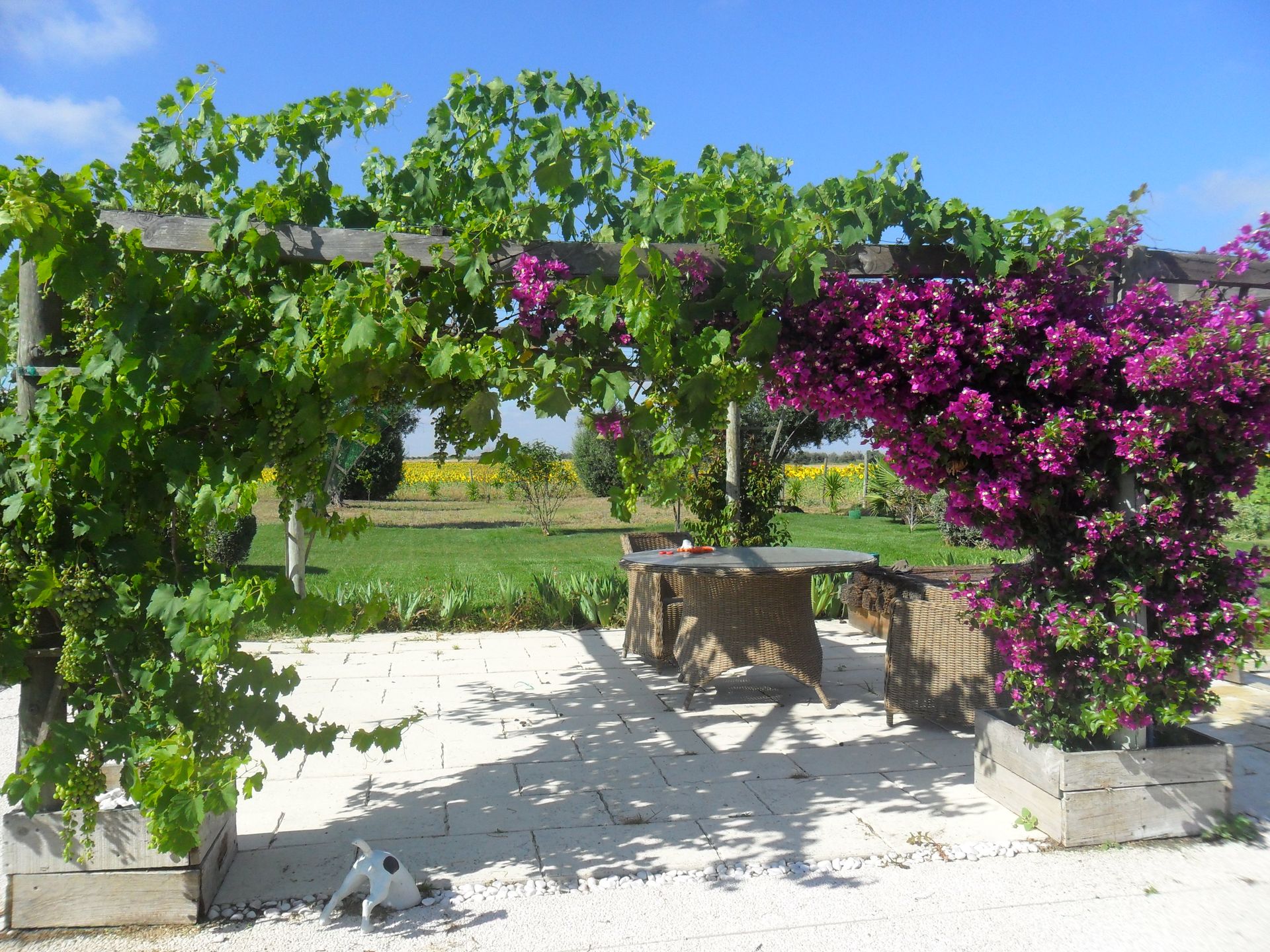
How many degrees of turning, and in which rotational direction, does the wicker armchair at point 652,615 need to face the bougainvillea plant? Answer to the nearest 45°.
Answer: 0° — it already faces it

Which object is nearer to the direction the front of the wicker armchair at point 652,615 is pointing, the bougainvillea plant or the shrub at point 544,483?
the bougainvillea plant

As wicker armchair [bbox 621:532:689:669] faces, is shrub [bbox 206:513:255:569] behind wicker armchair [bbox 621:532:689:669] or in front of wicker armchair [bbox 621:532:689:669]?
behind

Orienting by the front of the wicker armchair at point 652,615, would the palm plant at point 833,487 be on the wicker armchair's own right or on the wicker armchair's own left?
on the wicker armchair's own left

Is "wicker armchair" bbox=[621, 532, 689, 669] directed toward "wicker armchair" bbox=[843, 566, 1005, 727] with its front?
yes

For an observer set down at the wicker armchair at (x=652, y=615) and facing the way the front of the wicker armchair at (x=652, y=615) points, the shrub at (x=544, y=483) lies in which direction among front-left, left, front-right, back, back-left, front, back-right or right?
back-left

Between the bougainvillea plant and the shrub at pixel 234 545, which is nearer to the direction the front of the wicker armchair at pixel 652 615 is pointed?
the bougainvillea plant

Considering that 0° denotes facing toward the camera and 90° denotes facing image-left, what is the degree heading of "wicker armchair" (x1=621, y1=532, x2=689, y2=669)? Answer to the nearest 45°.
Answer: approximately 315°
